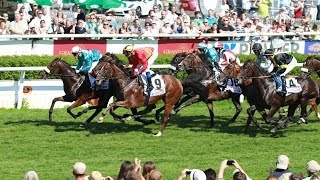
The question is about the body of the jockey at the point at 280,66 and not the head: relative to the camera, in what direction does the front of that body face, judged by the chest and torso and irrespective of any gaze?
to the viewer's left

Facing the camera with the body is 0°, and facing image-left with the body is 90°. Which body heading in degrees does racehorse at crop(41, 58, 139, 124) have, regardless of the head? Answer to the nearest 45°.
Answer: approximately 90°

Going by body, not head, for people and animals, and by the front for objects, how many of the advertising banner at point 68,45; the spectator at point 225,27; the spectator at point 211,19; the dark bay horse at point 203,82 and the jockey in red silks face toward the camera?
3

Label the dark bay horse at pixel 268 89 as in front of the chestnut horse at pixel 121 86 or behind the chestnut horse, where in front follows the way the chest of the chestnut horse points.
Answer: behind

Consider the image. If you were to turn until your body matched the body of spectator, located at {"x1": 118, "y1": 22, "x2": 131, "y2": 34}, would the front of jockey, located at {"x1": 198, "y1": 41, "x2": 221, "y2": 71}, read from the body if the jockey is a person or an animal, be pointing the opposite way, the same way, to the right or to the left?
to the right

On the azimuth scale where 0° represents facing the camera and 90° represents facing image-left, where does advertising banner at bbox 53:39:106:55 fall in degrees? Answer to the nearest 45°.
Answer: approximately 0°

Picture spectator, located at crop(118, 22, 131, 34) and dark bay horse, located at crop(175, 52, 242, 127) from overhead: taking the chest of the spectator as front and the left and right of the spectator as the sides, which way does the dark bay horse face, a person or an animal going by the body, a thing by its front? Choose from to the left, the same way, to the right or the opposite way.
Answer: to the right

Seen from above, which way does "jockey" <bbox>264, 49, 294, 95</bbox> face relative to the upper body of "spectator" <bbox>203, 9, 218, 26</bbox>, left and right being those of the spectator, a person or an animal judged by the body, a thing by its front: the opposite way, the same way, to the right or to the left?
to the right

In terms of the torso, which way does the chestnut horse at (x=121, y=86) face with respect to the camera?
to the viewer's left
